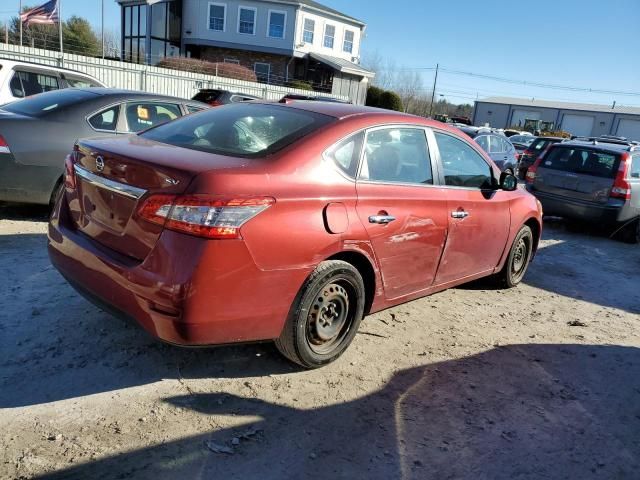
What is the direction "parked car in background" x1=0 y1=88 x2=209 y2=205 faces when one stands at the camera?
facing away from the viewer and to the right of the viewer

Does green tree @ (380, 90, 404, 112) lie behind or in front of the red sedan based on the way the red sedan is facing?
in front

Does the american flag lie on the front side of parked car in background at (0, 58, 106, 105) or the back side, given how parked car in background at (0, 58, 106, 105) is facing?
on the front side

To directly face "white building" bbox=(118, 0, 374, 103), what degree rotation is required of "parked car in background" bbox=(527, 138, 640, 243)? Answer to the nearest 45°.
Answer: approximately 90° to its left

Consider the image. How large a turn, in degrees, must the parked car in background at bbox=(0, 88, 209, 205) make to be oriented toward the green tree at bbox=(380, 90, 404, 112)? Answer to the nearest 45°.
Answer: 0° — it already faces it

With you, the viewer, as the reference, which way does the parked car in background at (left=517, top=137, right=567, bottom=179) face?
facing away from the viewer and to the right of the viewer

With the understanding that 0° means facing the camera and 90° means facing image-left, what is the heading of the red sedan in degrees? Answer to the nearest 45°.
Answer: approximately 225°
